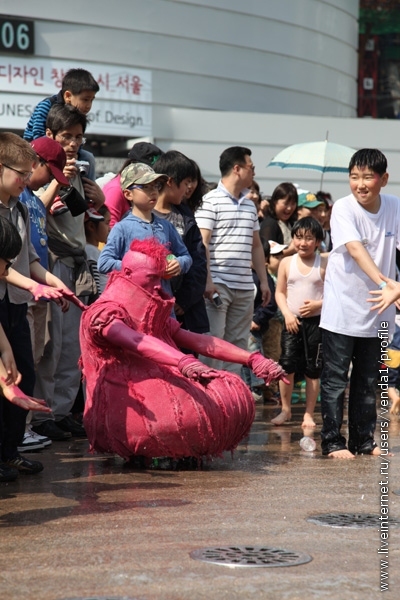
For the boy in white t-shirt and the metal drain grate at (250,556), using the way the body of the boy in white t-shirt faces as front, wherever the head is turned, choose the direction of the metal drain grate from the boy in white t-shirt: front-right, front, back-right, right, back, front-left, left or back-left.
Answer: front-right

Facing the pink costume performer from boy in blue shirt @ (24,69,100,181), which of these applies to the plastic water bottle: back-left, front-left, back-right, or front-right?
front-left

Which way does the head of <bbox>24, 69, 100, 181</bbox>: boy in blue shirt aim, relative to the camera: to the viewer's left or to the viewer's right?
to the viewer's right

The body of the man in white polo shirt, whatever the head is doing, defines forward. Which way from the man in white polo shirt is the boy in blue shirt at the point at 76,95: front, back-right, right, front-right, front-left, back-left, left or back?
right

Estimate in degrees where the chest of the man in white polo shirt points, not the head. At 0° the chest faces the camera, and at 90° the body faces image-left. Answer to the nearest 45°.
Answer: approximately 315°

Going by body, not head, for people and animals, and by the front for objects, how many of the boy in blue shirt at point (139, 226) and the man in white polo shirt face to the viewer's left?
0

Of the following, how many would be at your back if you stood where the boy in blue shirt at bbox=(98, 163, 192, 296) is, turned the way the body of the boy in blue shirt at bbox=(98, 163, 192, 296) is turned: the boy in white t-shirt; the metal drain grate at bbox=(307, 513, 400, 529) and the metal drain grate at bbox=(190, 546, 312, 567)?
0

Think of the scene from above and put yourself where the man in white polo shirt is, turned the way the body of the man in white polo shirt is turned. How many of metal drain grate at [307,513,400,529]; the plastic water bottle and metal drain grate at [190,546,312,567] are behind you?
0

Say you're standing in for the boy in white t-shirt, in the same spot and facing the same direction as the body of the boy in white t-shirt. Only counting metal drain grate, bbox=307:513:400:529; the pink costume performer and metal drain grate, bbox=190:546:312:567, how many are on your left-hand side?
0

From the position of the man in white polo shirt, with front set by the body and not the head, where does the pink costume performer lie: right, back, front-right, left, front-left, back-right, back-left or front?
front-right

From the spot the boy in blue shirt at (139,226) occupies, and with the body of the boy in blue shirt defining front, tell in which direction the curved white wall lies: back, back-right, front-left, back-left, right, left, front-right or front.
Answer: back-left

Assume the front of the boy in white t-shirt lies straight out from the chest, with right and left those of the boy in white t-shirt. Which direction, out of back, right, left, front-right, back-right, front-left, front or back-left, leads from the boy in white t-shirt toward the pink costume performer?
right

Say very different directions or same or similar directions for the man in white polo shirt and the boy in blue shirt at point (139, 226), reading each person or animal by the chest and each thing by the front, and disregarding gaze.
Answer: same or similar directions

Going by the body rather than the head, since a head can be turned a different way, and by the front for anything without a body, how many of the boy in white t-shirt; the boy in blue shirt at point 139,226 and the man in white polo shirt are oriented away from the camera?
0
